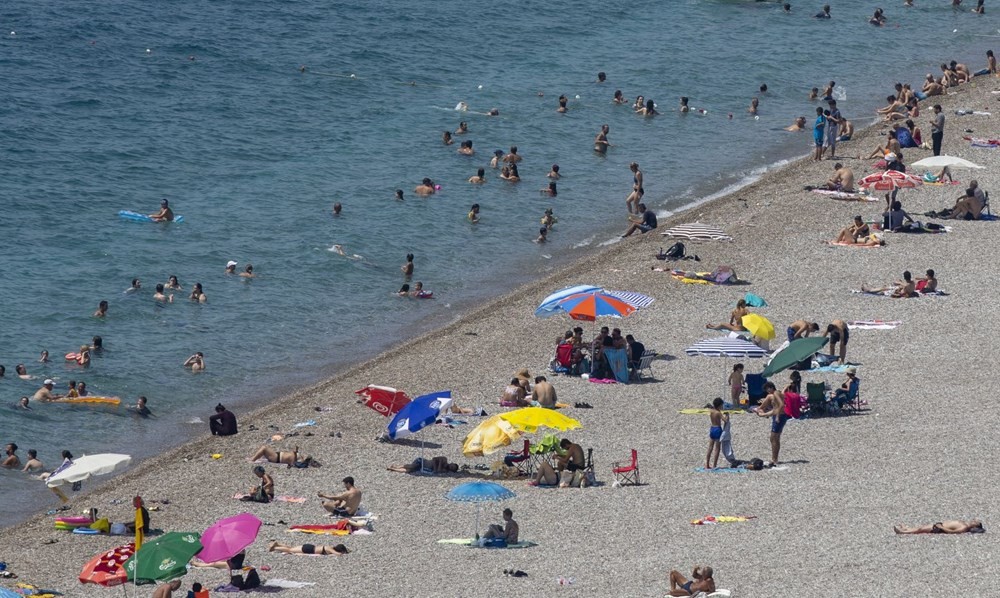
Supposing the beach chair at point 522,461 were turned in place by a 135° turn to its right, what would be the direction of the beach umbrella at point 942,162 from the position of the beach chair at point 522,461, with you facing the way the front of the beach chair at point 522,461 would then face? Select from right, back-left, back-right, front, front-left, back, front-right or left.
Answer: front

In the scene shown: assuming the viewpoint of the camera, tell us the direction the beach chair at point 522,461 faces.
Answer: facing to the left of the viewer

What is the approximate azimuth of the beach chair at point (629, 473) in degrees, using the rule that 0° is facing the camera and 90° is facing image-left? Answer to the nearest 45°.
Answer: approximately 90°

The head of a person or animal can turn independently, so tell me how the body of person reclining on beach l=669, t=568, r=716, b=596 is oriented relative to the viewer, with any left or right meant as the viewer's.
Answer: facing to the left of the viewer
